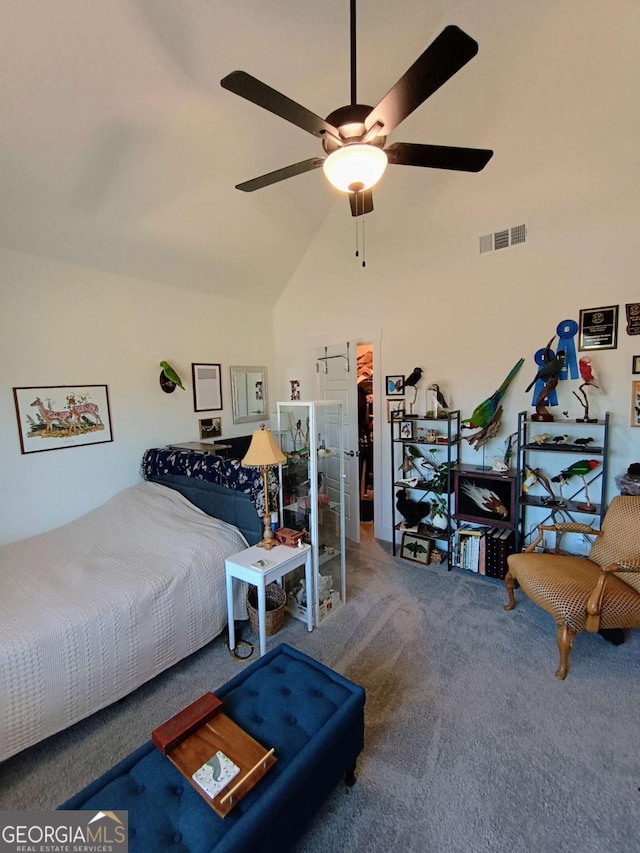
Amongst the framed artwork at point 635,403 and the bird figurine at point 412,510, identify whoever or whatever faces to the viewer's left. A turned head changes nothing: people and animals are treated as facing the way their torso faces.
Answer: the bird figurine

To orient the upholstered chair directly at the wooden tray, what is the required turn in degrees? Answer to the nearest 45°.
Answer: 0° — it already faces it

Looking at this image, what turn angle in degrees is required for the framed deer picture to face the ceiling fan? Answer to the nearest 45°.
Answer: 0° — it already faces it

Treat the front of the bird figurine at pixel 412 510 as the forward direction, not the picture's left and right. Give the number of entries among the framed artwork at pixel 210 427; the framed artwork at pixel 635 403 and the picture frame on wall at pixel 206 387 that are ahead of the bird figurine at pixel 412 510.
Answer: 2

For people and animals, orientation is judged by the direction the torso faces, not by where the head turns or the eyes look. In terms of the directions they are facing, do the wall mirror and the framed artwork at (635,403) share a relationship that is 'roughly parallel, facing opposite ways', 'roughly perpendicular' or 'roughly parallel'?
roughly perpendicular

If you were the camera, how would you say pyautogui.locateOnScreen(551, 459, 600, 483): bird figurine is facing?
facing to the right of the viewer

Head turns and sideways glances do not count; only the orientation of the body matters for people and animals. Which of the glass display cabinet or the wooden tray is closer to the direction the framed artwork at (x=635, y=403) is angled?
the wooden tray

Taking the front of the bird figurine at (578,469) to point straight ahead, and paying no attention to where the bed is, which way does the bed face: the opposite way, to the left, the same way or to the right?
to the right

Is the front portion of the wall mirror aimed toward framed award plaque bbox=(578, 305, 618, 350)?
yes

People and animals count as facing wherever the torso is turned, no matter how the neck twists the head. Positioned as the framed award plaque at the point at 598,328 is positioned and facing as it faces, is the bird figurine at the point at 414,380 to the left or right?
on its right

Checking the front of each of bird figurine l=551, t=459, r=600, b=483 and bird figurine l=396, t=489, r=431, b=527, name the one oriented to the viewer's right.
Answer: bird figurine l=551, t=459, r=600, b=483

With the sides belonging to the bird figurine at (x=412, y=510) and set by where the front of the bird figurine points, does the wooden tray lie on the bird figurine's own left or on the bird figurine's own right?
on the bird figurine's own left

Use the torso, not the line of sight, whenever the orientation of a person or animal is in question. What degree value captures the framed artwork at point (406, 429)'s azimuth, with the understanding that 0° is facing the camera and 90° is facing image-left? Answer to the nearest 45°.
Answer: approximately 0°

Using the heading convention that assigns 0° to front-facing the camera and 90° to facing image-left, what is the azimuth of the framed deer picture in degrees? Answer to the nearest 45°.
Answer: approximately 315°
